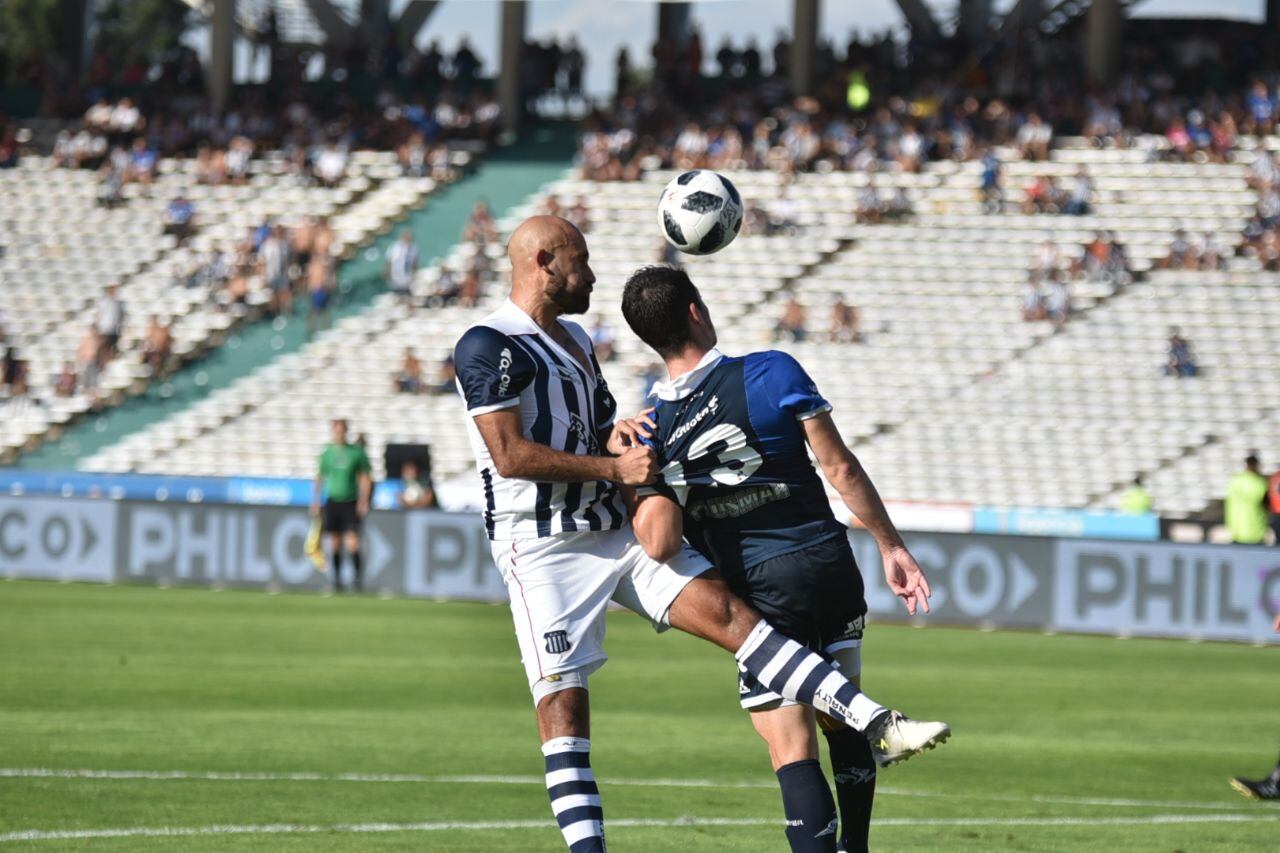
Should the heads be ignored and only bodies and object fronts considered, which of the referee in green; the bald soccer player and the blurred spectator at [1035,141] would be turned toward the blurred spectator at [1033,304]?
the blurred spectator at [1035,141]

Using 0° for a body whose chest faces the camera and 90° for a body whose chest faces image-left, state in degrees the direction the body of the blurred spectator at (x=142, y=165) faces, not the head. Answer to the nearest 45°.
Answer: approximately 0°

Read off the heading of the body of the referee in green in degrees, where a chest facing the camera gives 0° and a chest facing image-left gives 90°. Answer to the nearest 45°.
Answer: approximately 0°

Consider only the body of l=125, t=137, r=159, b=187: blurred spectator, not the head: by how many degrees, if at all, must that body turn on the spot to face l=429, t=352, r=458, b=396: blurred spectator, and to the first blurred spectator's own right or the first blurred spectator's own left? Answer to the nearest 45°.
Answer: approximately 45° to the first blurred spectator's own left

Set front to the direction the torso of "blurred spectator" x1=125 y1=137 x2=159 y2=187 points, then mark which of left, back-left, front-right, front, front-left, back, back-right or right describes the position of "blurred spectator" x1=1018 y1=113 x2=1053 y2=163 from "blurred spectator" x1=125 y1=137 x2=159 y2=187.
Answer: front-left

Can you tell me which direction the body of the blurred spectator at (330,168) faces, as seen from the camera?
toward the camera

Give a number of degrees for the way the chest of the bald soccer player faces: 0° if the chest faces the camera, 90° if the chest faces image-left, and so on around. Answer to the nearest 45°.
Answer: approximately 315°

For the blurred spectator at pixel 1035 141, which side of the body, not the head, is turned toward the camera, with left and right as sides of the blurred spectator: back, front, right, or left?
front

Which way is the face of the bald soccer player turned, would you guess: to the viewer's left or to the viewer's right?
to the viewer's right
